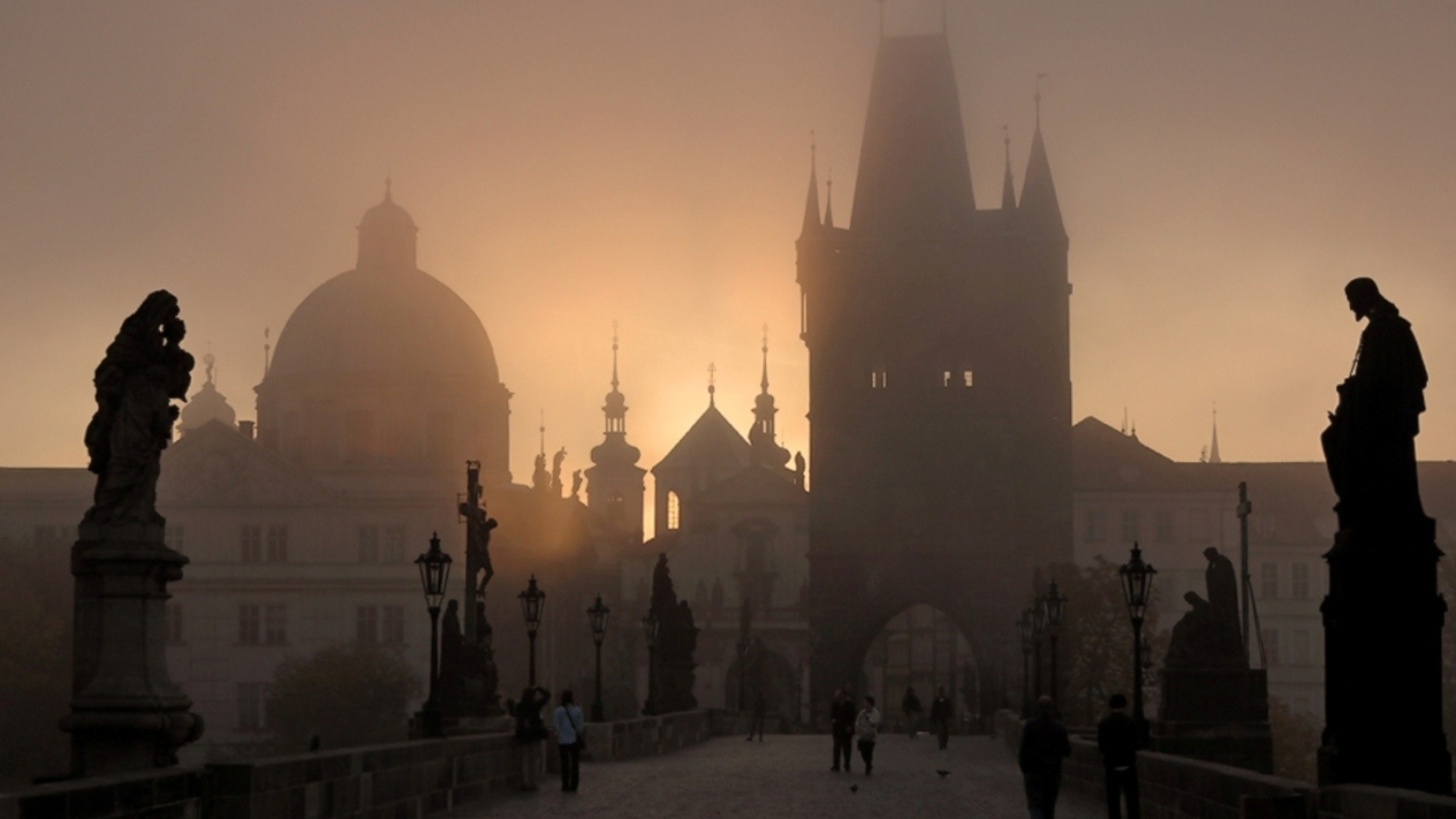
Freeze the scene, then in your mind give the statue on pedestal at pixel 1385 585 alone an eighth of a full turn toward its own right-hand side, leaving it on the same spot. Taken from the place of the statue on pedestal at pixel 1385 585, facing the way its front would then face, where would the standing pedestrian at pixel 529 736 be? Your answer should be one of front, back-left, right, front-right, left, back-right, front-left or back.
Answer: front

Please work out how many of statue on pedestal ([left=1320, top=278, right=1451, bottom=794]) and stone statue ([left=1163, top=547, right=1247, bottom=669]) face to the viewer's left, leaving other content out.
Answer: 2

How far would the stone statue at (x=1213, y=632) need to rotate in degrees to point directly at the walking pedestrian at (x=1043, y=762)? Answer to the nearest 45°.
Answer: approximately 90° to its left

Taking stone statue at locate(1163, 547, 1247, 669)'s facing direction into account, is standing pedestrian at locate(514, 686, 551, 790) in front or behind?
in front

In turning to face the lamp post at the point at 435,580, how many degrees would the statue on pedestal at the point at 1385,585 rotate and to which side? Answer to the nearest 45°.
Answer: approximately 45° to its right

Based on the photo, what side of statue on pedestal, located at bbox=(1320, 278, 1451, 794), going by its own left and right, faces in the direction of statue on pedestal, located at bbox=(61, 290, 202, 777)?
front

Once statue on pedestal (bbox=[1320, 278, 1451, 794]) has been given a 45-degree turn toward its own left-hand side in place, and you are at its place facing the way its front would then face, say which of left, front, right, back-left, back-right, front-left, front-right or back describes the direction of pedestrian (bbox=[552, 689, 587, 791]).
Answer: right

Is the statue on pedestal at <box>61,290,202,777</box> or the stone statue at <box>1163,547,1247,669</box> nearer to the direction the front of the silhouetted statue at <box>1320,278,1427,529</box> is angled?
the statue on pedestal

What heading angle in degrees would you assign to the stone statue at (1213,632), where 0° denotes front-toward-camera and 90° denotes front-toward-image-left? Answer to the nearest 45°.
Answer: approximately 90°

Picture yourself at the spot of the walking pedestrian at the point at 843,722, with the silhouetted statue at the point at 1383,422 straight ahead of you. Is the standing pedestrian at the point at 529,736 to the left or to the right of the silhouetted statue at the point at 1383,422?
right

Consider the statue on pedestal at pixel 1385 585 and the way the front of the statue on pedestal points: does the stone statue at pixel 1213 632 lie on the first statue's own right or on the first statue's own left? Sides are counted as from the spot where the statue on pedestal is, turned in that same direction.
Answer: on the first statue's own right

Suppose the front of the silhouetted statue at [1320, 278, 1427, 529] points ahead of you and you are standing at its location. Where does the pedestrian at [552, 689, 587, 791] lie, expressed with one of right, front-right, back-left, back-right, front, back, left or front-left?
front-right

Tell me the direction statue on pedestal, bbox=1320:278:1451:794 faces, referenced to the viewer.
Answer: facing to the left of the viewer
